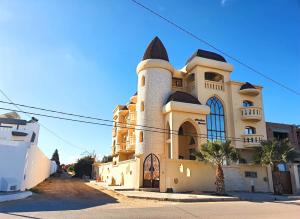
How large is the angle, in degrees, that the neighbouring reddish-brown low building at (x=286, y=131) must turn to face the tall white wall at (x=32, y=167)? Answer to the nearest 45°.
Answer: approximately 45° to its right

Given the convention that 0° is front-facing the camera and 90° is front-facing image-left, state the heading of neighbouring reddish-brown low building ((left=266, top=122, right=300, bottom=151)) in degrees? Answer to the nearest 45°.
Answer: approximately 0°

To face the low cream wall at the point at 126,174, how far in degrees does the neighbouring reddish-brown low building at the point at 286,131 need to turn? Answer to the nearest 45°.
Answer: approximately 45° to its right

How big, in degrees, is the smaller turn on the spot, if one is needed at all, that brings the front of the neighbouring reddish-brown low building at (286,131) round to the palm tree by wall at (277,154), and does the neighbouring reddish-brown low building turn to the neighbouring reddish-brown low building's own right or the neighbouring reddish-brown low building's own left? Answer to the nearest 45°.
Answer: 0° — it already faces it

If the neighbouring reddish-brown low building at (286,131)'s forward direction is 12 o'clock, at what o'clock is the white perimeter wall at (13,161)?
The white perimeter wall is roughly at 1 o'clock from the neighbouring reddish-brown low building.
